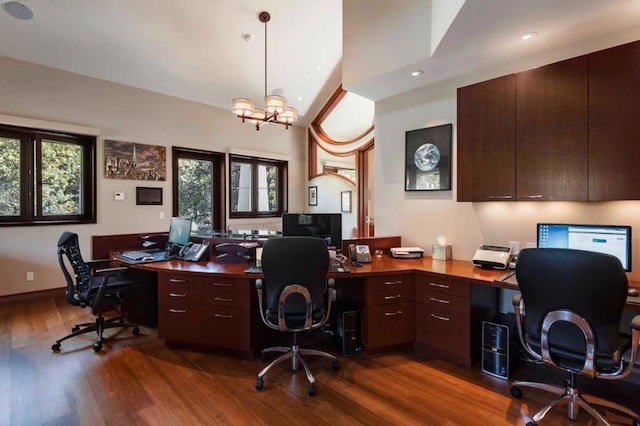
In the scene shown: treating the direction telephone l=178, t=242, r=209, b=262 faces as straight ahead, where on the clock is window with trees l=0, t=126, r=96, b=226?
The window with trees is roughly at 3 o'clock from the telephone.

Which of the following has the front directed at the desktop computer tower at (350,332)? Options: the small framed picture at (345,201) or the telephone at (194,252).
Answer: the small framed picture

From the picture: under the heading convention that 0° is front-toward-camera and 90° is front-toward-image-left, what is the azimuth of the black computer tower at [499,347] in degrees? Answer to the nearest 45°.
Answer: approximately 45°

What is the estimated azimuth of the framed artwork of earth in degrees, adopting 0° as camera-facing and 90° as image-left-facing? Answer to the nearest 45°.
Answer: approximately 45°

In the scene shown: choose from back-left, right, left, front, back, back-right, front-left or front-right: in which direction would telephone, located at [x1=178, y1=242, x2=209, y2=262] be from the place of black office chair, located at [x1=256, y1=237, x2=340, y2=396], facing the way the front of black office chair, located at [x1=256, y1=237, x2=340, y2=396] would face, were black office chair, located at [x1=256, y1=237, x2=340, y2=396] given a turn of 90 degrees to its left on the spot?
front-right

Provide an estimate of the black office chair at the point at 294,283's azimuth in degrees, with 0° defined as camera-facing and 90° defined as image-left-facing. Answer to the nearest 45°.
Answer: approximately 180°

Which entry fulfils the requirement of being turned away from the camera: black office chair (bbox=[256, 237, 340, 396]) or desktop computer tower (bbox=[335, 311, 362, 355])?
the black office chair

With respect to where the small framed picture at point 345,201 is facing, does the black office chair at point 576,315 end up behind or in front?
in front

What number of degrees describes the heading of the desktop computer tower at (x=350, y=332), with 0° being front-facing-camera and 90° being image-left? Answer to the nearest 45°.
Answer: approximately 0°

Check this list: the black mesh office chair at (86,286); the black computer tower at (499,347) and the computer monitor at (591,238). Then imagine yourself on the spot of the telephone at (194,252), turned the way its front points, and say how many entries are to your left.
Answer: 2

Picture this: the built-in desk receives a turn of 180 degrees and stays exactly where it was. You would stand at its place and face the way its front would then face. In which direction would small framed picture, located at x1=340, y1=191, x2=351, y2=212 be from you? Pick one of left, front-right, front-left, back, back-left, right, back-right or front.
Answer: front

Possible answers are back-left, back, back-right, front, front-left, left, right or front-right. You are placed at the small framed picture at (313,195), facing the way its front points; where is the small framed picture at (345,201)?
front-left
